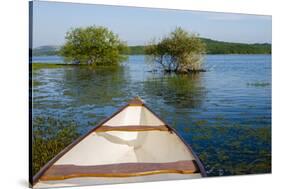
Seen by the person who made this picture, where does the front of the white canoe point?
facing away from the viewer
